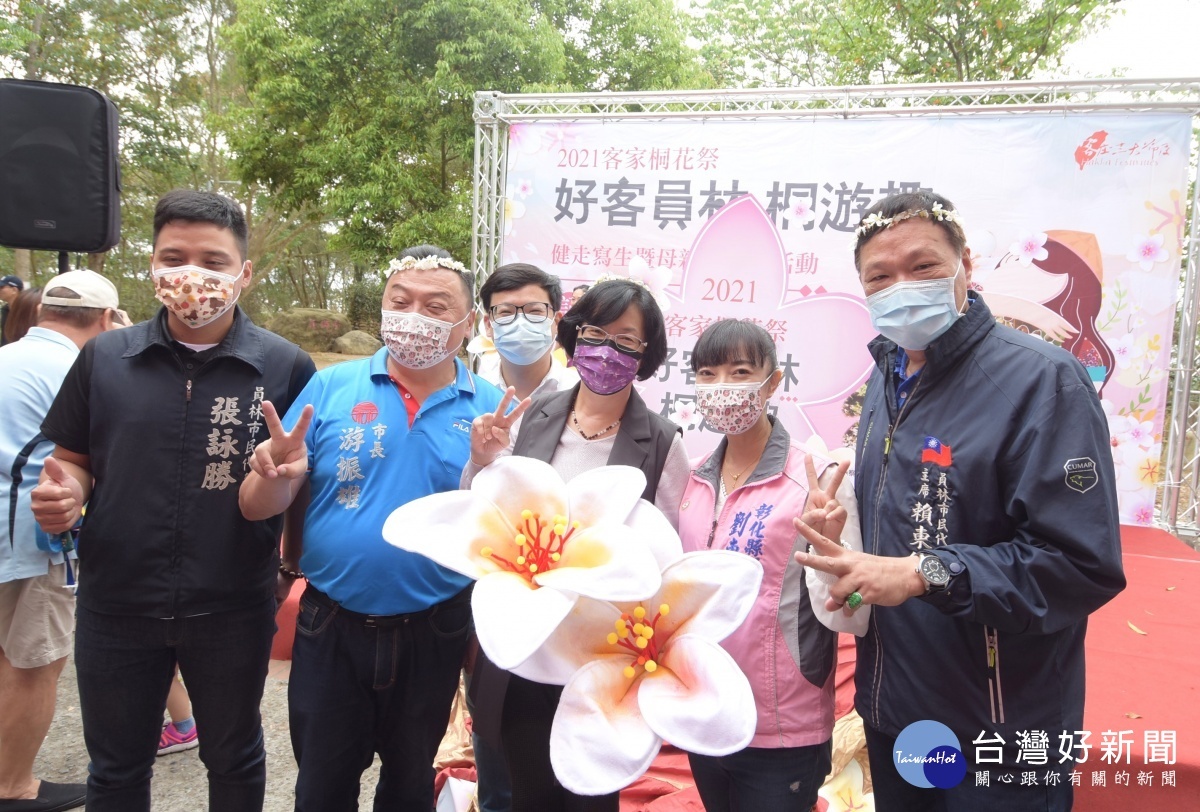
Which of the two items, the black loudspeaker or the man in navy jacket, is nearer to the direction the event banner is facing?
the man in navy jacket

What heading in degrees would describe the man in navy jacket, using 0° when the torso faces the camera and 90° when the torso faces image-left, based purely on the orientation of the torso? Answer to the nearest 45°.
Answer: approximately 45°

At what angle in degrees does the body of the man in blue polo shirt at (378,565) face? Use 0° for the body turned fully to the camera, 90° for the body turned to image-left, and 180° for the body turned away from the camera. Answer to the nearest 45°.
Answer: approximately 0°

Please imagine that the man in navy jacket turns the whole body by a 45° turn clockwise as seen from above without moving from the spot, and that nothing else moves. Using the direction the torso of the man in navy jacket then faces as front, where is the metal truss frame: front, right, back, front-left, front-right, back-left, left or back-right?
right

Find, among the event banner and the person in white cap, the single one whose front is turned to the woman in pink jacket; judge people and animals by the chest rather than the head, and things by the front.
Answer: the event banner

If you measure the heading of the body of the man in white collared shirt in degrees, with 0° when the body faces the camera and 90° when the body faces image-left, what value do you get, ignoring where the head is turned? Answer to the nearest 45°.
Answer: approximately 0°

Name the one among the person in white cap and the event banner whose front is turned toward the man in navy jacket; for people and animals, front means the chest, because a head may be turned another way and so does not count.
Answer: the event banner

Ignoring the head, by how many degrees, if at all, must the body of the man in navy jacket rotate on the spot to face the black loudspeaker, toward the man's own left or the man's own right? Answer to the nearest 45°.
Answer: approximately 45° to the man's own right

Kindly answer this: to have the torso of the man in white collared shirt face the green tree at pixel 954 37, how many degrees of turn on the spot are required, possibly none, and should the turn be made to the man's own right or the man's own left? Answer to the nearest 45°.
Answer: approximately 135° to the man's own left

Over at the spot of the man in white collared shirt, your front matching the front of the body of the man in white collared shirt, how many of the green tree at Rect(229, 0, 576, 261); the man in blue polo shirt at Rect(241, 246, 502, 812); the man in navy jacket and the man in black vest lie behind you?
1
